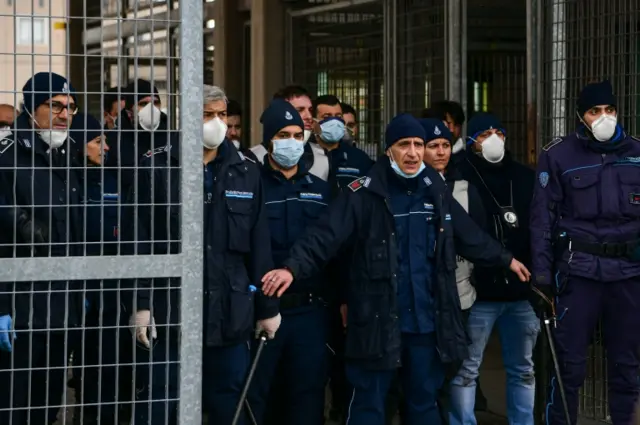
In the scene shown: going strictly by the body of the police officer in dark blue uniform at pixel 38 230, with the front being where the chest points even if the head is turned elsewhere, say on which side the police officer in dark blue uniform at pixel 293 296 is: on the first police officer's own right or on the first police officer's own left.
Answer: on the first police officer's own left

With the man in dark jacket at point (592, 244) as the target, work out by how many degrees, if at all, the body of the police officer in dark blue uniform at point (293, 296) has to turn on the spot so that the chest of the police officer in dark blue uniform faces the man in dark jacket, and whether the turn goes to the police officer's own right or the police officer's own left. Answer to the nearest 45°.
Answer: approximately 90° to the police officer's own left

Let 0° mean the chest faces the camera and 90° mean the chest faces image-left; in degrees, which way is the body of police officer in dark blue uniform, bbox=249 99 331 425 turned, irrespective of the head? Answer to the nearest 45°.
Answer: approximately 0°

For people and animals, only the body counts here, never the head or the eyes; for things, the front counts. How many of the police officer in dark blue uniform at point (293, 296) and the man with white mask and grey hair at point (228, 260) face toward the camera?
2

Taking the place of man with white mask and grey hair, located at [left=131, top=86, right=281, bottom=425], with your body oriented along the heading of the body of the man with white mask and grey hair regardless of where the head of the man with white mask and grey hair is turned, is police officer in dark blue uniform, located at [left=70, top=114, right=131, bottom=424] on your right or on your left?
on your right

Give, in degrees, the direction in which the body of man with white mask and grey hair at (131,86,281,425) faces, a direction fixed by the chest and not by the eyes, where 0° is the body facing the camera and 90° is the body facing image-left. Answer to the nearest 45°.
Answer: approximately 0°

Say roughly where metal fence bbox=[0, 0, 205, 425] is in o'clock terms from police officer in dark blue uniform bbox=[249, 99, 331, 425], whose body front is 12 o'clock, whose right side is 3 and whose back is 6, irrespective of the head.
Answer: The metal fence is roughly at 1 o'clock from the police officer in dark blue uniform.

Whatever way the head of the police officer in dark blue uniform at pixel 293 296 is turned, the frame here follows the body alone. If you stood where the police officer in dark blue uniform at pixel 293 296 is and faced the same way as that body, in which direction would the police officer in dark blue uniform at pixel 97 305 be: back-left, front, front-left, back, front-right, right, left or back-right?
right
